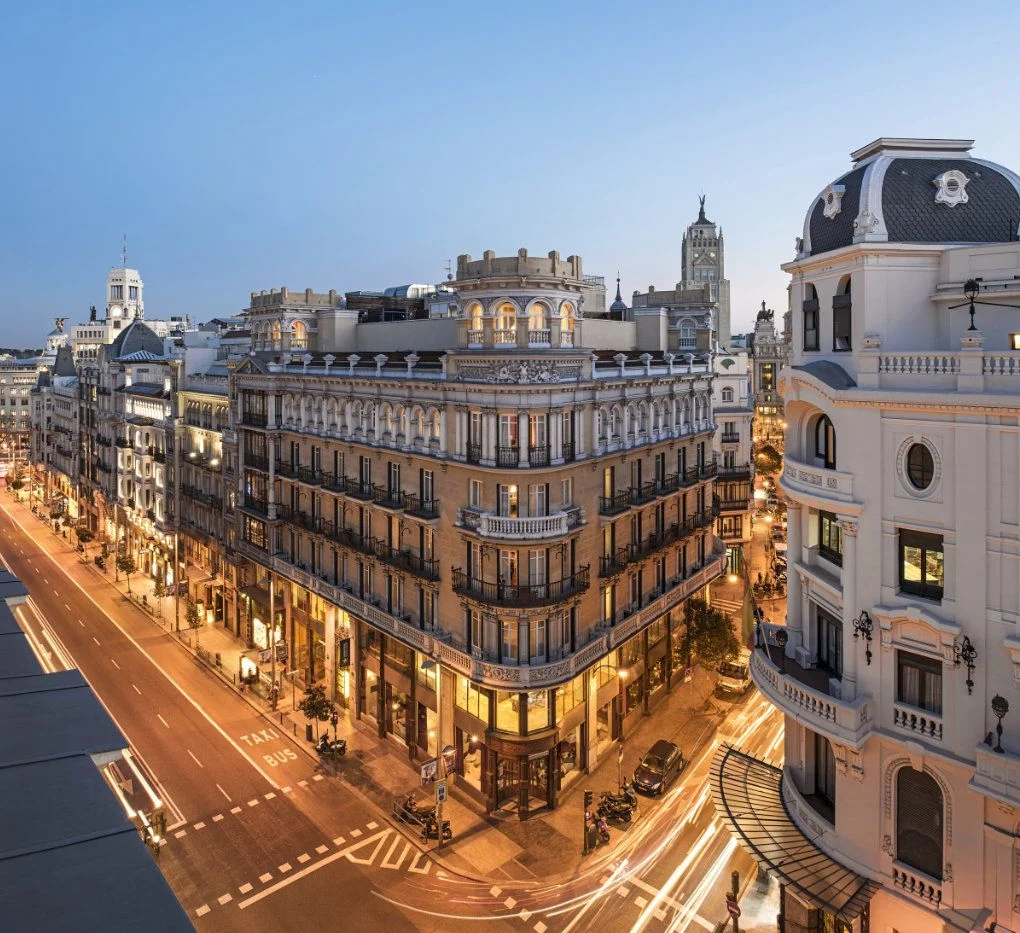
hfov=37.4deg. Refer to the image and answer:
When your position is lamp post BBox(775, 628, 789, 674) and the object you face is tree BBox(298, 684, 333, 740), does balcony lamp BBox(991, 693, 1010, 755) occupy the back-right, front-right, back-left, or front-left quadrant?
back-left

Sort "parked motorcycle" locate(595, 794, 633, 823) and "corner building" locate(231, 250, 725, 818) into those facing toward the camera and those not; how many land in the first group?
1

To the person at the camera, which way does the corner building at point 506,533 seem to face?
facing the viewer

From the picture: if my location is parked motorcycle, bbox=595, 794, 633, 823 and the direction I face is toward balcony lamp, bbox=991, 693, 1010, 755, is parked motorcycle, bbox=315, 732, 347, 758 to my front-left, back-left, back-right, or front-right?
back-right

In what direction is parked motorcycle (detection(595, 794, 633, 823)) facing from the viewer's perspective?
to the viewer's left

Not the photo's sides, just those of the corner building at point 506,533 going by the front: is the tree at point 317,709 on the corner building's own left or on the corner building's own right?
on the corner building's own right

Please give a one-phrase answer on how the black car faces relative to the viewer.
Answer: facing the viewer and to the left of the viewer
